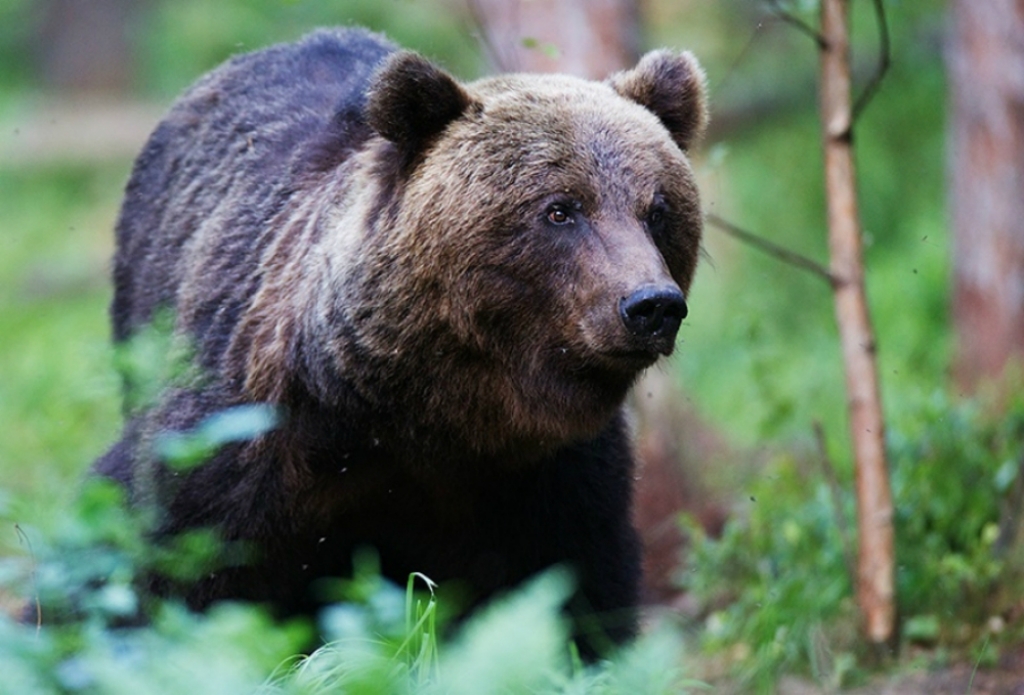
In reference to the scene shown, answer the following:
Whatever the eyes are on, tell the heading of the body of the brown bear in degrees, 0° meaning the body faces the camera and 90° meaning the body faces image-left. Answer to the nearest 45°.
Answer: approximately 315°

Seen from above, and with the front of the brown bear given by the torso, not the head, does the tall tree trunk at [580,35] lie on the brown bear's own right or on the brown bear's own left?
on the brown bear's own left

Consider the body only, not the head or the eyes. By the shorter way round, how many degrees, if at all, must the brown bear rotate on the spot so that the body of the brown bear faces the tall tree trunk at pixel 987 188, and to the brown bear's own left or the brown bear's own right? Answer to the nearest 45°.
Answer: approximately 90° to the brown bear's own left

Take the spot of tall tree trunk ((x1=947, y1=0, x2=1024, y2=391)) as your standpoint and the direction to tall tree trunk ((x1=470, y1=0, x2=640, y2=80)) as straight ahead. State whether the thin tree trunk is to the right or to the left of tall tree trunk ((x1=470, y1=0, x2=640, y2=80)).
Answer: left

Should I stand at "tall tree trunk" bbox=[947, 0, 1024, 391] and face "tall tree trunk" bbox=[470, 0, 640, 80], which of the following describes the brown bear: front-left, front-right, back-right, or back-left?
front-left

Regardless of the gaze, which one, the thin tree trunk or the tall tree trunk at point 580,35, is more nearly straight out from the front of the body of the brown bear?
the thin tree trunk

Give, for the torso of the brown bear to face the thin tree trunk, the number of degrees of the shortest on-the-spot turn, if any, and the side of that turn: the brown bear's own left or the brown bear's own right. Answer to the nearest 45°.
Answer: approximately 90° to the brown bear's own left

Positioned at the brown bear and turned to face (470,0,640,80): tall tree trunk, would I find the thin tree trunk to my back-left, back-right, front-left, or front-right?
front-right
